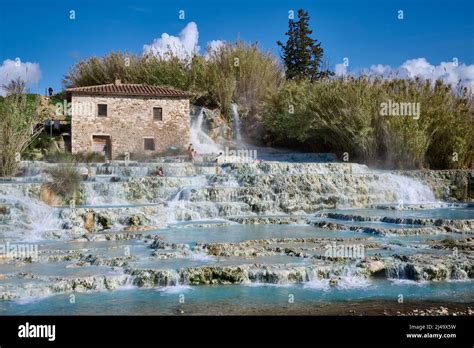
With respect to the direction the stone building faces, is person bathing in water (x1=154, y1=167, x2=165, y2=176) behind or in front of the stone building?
in front

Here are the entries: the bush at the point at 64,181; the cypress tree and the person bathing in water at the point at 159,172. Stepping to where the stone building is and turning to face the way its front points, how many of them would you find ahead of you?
2

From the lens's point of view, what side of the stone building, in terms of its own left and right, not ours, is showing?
front

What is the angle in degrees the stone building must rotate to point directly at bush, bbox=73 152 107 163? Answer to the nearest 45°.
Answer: approximately 45° to its right

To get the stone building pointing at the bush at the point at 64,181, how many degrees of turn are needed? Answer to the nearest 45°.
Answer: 0° — it already faces it

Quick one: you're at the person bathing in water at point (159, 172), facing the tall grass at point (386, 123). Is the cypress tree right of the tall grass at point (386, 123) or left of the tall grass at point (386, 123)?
left

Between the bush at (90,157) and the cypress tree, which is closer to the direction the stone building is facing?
the bush

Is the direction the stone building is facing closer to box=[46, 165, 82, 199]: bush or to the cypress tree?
the bush

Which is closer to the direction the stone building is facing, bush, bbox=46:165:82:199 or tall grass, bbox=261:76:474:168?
the bush

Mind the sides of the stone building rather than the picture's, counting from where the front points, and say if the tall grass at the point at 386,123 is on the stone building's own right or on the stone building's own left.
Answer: on the stone building's own left

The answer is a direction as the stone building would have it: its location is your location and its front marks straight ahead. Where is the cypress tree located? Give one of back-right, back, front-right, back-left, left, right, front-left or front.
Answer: back-left

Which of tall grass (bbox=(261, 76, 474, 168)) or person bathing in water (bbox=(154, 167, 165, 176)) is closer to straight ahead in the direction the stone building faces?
the person bathing in water

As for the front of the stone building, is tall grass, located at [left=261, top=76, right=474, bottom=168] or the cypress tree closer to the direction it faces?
the tall grass

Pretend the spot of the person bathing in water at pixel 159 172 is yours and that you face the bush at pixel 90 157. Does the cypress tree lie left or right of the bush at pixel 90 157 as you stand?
right
